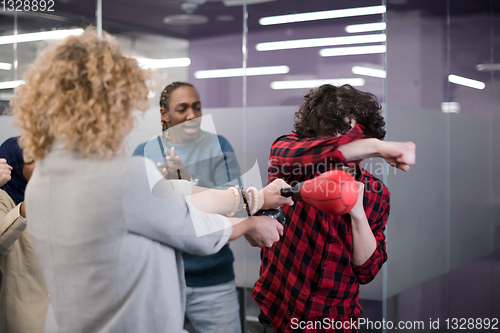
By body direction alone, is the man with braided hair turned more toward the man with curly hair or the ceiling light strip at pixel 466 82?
the man with curly hair

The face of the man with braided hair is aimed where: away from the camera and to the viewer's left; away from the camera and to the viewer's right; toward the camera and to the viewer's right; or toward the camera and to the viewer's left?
toward the camera and to the viewer's right

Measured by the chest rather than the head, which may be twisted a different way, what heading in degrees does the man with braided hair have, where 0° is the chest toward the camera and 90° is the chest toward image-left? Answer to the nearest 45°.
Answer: approximately 0°

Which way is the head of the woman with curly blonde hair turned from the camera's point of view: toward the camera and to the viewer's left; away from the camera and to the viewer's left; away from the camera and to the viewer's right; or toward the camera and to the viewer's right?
away from the camera and to the viewer's right

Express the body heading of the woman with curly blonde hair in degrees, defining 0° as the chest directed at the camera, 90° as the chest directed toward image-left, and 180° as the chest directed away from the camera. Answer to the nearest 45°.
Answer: approximately 225°

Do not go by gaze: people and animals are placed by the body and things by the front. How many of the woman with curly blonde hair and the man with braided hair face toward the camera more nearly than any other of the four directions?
1

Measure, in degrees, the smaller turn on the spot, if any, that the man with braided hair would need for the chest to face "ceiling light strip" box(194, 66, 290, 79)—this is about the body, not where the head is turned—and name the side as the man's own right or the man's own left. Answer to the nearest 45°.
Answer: approximately 180°
